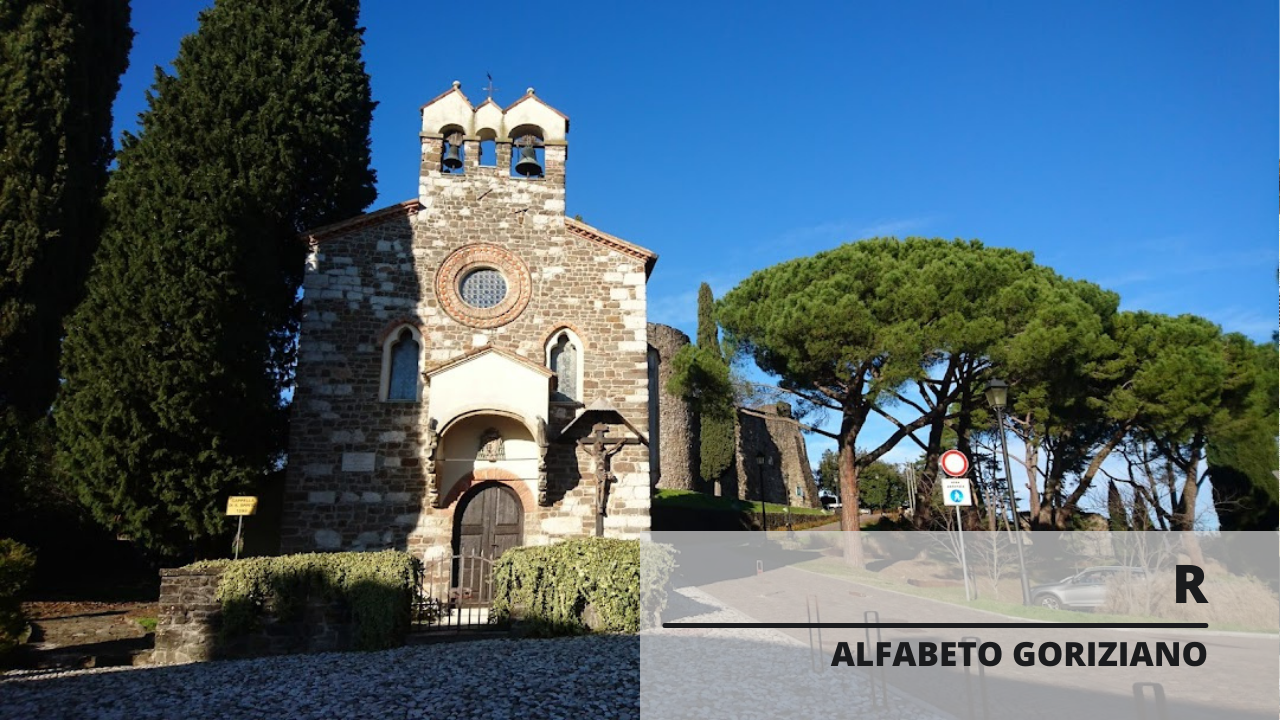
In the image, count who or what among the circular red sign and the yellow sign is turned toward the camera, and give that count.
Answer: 2

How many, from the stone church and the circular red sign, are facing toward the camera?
2

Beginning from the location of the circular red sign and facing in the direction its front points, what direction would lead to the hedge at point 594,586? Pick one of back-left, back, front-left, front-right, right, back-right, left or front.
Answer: front-right

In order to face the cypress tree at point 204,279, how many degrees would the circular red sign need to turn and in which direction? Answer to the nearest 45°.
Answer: approximately 90° to its right

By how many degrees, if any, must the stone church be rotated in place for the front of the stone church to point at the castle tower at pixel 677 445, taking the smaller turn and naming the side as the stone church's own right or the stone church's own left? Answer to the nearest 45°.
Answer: approximately 135° to the stone church's own left

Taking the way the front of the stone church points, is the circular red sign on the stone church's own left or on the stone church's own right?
on the stone church's own left

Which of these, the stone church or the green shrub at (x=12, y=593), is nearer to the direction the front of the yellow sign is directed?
the green shrub

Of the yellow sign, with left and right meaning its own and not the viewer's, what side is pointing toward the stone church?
left

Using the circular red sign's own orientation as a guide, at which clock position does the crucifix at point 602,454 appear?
The crucifix is roughly at 3 o'clock from the circular red sign.

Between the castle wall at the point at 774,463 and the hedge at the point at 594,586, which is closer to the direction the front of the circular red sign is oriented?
the hedge

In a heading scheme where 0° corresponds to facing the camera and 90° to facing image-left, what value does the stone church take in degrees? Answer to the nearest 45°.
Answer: approximately 0°

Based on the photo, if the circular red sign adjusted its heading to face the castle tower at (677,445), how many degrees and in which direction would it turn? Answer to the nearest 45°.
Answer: approximately 135° to its right

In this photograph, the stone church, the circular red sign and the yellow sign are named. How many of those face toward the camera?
3

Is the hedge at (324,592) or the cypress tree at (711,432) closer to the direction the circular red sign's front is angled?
the hedge
